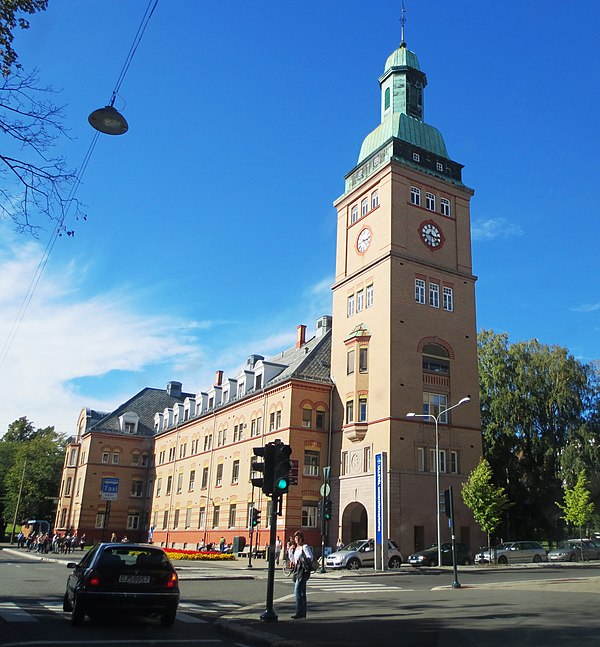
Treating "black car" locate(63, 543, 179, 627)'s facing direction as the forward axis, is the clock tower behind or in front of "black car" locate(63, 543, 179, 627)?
in front

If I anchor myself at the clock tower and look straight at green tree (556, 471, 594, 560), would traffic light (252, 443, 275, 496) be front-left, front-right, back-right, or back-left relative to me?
back-right

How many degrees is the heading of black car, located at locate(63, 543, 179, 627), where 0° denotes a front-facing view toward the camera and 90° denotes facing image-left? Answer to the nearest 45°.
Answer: approximately 180°

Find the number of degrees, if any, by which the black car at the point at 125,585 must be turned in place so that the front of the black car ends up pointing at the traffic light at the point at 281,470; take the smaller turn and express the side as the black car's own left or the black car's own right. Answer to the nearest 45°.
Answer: approximately 90° to the black car's own right

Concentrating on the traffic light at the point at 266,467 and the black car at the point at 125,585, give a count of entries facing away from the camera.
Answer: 1

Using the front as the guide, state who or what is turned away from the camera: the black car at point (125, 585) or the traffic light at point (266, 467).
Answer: the black car

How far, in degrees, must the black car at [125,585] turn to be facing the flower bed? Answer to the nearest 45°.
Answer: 0° — it already faces it

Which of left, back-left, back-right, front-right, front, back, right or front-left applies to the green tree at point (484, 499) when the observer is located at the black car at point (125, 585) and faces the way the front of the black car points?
front-right
